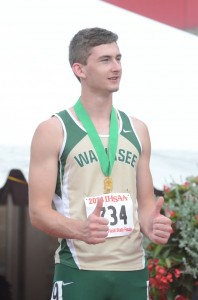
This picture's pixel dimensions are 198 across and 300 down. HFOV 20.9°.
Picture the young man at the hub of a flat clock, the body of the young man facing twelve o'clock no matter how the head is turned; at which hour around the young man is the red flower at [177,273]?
The red flower is roughly at 8 o'clock from the young man.

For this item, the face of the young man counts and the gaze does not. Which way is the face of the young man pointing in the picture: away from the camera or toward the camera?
toward the camera

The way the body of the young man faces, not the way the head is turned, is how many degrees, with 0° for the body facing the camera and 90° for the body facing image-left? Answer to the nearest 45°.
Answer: approximately 315°
